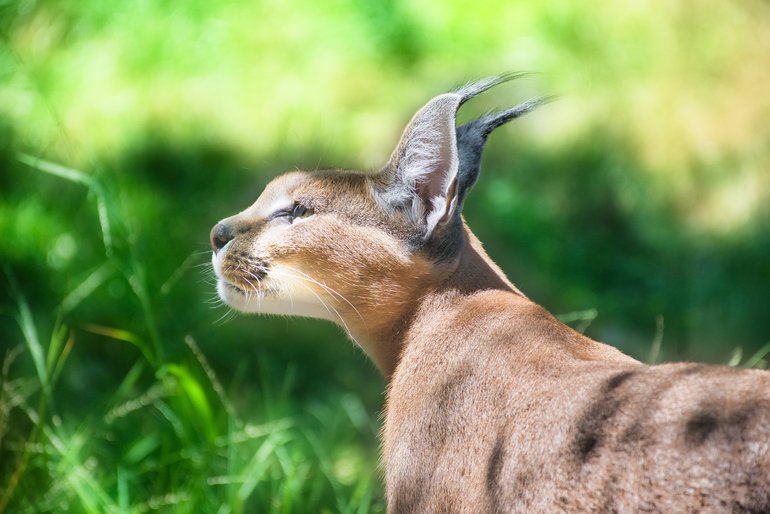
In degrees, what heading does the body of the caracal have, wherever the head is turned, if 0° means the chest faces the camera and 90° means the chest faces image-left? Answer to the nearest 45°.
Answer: approximately 90°
